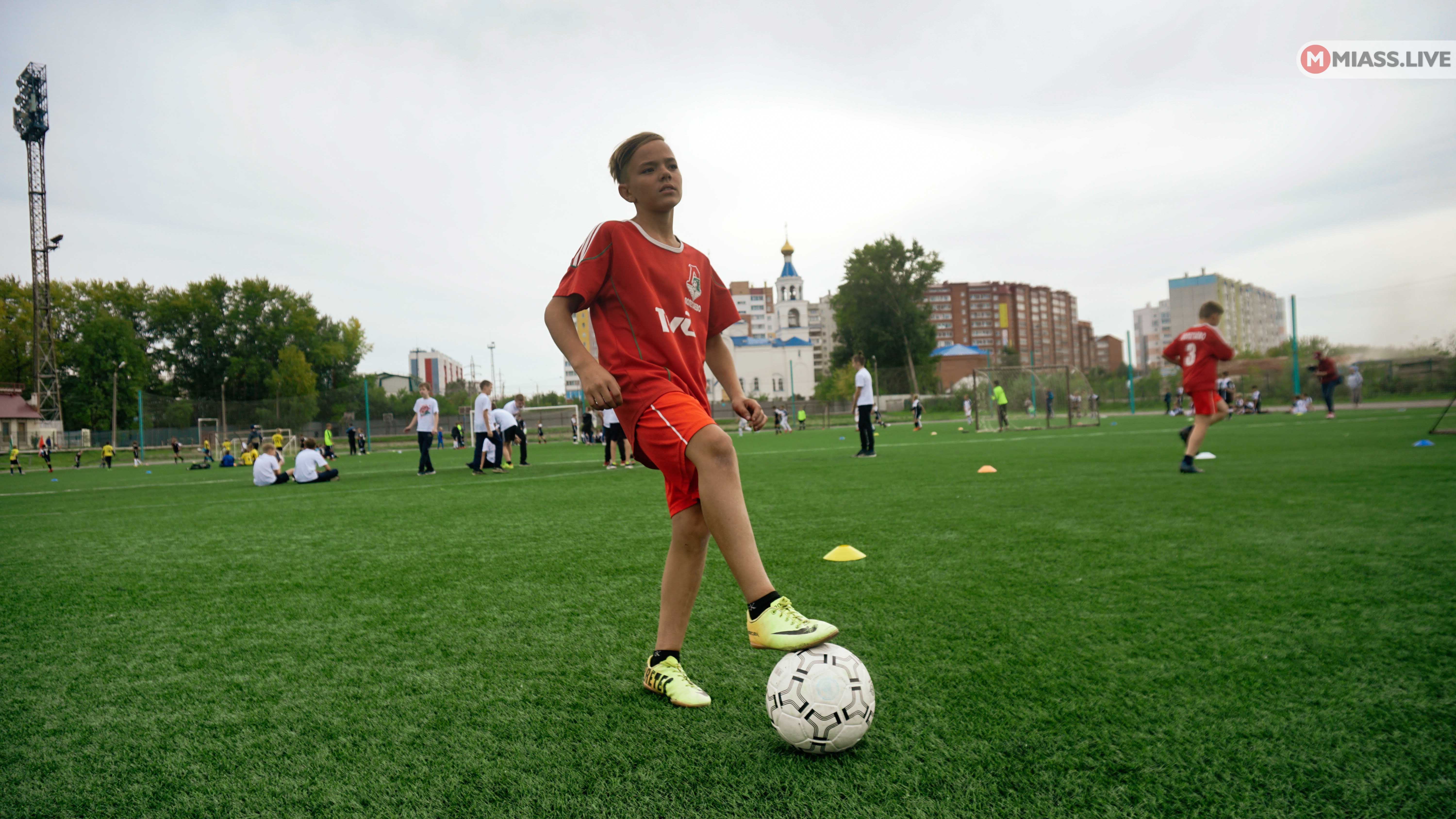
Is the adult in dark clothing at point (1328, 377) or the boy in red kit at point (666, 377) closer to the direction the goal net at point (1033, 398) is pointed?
the boy in red kit

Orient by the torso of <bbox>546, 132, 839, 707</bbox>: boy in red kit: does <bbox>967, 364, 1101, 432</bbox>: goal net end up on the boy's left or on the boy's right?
on the boy's left

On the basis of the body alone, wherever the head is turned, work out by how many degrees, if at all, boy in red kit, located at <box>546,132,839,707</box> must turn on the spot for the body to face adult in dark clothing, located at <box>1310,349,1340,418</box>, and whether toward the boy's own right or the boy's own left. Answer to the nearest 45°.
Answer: approximately 90° to the boy's own left

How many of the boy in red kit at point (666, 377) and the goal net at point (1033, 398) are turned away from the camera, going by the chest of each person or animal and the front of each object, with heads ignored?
0

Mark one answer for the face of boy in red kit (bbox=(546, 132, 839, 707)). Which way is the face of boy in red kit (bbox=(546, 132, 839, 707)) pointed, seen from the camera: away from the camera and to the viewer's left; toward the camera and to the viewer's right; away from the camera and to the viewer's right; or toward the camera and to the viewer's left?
toward the camera and to the viewer's right

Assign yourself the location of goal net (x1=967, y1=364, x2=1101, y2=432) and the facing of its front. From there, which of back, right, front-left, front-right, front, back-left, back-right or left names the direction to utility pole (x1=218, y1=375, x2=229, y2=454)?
front-right

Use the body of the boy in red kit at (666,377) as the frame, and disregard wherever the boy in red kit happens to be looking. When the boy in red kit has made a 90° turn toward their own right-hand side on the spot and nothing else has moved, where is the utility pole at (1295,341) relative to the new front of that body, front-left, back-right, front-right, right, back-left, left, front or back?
back

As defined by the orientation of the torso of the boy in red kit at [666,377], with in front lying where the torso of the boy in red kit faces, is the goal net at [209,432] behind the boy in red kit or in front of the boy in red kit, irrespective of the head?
behind

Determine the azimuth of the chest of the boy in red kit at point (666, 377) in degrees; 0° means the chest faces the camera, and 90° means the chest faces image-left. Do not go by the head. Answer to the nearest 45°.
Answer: approximately 315°

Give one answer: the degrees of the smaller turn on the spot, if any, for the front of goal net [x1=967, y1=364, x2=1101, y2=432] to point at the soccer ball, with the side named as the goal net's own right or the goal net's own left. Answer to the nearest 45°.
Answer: approximately 45° to the goal net's own left

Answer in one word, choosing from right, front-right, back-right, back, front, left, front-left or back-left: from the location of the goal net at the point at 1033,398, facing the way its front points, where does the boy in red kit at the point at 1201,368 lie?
front-left
